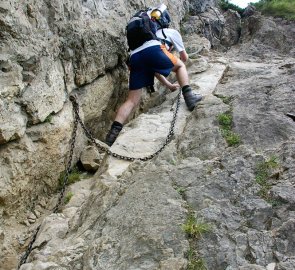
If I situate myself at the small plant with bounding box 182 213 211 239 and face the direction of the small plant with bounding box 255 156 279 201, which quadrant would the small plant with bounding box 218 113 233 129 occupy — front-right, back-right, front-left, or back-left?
front-left

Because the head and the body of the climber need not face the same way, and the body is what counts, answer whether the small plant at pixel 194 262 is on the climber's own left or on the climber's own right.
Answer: on the climber's own right

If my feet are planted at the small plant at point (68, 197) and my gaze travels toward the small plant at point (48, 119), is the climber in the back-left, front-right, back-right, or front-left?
front-right

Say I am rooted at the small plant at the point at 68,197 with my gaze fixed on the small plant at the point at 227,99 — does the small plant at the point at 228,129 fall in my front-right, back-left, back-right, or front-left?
front-right

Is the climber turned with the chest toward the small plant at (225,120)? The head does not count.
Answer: no

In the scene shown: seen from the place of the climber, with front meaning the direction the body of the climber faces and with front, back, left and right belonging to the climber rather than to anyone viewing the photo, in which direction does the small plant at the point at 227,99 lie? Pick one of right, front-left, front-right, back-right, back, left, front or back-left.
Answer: right

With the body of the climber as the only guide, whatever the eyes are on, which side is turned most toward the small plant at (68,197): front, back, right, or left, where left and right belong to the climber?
back

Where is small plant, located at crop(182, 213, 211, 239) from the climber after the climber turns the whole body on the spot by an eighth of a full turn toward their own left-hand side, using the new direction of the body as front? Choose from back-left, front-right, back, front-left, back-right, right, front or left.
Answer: back

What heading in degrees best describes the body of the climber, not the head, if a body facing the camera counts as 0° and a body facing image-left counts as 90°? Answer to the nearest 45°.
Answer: approximately 225°

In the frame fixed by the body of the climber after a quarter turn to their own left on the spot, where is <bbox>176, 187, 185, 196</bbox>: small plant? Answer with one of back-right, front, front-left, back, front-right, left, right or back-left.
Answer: back-left

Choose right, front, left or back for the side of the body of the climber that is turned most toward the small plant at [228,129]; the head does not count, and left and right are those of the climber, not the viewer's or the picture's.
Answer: right

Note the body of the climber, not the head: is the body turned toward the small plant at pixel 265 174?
no
